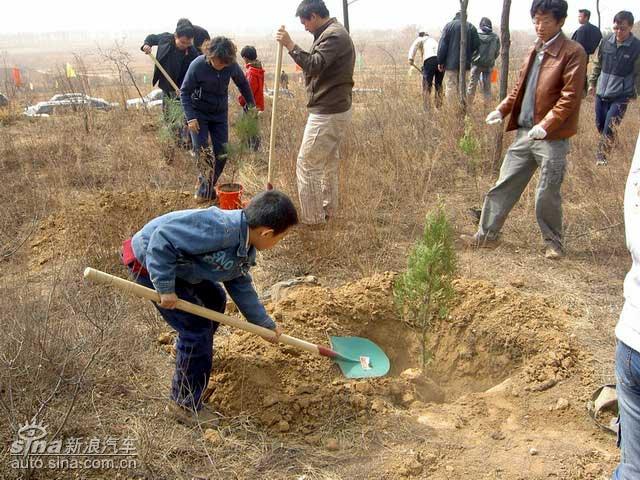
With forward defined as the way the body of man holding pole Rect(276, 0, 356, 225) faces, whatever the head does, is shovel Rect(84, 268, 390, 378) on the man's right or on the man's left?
on the man's left

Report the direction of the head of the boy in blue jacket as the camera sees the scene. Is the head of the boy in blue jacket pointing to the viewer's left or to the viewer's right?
to the viewer's right

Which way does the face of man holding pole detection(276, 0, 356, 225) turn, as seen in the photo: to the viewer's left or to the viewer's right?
to the viewer's left

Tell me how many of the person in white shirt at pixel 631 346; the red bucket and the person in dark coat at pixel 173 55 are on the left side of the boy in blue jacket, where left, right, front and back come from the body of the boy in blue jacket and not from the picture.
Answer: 2

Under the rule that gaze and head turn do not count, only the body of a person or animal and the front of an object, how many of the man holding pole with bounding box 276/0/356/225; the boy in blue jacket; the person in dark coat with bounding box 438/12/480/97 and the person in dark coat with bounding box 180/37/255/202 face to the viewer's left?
1

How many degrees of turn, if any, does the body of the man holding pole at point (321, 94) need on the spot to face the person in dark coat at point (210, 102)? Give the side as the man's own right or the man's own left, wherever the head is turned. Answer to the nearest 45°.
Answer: approximately 45° to the man's own right

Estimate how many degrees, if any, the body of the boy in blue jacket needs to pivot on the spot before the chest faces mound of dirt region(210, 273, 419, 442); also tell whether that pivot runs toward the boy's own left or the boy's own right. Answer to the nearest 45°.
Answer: approximately 45° to the boy's own left

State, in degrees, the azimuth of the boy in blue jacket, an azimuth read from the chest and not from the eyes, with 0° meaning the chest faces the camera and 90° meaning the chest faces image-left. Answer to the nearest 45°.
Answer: approximately 270°

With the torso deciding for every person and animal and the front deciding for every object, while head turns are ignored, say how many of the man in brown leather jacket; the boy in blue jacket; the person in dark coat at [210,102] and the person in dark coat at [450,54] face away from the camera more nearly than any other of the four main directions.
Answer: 1

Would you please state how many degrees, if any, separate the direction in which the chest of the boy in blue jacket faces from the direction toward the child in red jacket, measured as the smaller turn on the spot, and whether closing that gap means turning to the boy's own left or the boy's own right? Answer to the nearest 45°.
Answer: approximately 90° to the boy's own left

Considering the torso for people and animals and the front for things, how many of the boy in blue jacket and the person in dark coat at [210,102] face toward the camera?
1

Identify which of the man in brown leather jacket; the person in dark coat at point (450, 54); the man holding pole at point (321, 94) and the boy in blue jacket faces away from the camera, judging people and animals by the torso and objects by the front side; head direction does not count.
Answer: the person in dark coat

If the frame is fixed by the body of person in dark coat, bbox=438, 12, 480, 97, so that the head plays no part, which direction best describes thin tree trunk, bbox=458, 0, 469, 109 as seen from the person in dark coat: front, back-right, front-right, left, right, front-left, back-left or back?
back

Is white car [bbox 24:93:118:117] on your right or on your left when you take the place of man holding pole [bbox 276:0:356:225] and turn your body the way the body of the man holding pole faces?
on your right

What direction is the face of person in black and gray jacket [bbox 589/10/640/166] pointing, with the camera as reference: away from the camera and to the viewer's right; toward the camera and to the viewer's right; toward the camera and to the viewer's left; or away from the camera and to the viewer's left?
toward the camera and to the viewer's left

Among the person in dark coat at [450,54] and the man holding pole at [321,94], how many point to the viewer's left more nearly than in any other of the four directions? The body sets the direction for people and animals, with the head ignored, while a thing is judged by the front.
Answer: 1

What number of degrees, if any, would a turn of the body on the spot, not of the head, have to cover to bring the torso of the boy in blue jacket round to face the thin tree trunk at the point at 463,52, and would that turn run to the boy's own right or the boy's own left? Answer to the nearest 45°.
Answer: approximately 45° to the boy's own left

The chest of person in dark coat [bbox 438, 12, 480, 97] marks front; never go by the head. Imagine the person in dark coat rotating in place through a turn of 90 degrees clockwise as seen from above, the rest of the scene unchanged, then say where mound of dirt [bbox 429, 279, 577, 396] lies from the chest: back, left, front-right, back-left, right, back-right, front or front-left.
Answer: right

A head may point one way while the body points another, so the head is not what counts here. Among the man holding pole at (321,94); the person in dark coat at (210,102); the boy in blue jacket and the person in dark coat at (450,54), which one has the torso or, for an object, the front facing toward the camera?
the person in dark coat at (210,102)

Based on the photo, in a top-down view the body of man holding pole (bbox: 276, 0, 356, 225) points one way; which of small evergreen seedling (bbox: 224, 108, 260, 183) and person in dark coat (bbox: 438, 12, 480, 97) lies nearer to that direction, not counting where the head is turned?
the small evergreen seedling
